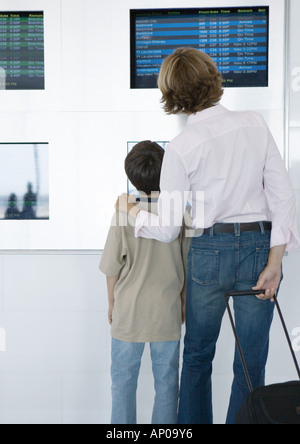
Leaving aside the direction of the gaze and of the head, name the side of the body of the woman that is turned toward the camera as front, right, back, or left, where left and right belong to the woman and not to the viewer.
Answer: back

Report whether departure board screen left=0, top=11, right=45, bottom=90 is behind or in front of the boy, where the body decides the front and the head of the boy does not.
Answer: in front

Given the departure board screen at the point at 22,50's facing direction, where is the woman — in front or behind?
in front

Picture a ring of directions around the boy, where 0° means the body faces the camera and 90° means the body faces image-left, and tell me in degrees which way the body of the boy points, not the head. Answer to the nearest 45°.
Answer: approximately 180°

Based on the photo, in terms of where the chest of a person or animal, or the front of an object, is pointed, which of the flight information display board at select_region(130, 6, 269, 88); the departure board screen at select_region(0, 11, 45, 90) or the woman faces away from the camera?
the woman

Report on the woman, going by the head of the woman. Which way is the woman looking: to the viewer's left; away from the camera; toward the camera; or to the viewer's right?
away from the camera

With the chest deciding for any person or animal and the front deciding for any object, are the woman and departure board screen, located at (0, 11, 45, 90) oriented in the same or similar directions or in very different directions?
very different directions

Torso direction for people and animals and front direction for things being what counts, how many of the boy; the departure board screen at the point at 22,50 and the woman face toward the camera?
1

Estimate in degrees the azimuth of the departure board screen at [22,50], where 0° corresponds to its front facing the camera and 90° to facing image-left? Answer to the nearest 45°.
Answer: approximately 0°
